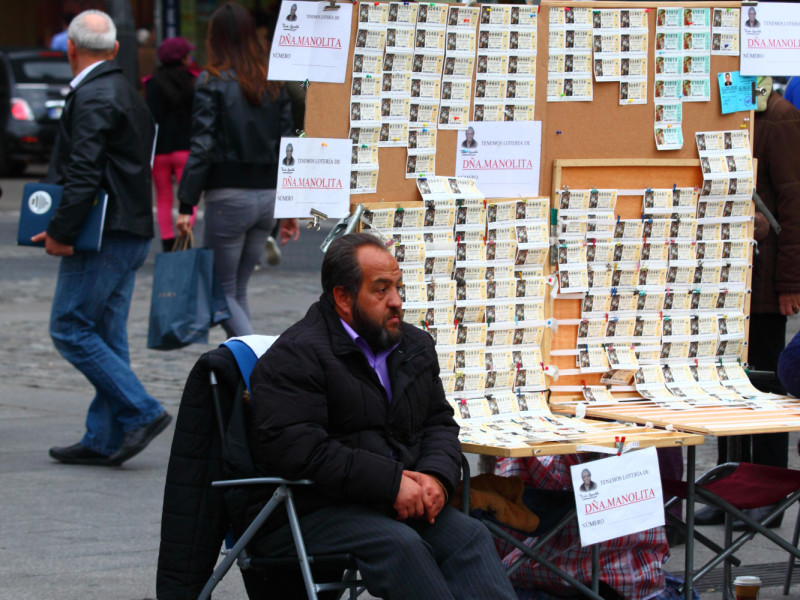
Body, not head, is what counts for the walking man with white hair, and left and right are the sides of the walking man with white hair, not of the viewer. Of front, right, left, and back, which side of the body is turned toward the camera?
left

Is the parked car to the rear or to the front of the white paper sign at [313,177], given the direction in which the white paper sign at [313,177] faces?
to the rear

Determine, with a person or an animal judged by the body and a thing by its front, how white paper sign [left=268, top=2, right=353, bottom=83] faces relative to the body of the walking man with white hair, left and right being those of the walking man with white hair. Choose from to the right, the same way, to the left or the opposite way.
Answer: to the left

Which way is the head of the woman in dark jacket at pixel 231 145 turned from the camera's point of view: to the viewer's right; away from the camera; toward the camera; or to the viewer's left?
away from the camera

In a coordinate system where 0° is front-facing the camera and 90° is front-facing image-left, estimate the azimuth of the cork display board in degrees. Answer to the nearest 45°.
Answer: approximately 0°

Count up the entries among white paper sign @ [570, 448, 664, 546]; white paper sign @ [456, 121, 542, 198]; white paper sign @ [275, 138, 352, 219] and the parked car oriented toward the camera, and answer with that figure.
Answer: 3

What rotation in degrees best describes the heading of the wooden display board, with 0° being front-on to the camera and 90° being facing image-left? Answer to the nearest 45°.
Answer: approximately 0°

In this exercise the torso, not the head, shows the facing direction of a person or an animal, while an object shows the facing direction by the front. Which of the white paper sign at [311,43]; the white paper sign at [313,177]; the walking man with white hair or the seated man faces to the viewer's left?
the walking man with white hair

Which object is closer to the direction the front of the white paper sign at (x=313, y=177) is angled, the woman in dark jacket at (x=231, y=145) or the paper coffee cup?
the paper coffee cup

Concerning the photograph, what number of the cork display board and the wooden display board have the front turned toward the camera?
2
